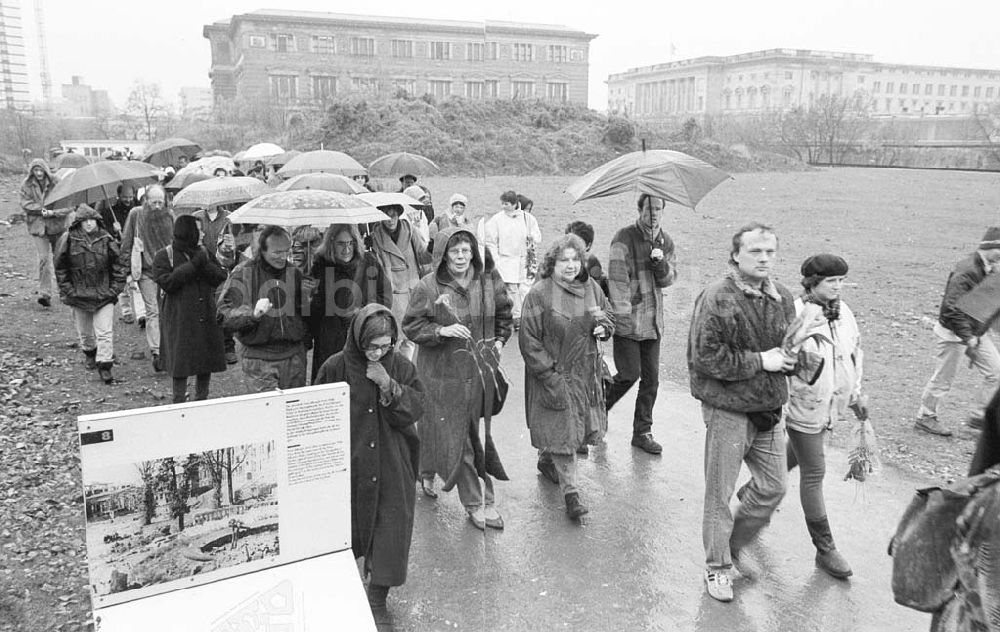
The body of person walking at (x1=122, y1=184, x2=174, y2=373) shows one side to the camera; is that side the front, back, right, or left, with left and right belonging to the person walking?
front

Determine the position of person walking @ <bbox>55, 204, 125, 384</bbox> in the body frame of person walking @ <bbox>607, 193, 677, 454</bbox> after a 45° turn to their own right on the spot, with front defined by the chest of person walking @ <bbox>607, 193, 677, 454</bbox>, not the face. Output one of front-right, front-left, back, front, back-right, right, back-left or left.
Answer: right

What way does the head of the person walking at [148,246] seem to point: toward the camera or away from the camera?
toward the camera

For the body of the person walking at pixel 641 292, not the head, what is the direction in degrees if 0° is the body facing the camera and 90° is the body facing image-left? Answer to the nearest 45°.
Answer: approximately 315°

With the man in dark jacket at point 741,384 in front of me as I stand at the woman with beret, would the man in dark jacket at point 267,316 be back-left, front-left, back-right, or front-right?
front-right

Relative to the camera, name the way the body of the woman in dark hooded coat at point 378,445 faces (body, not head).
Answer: toward the camera

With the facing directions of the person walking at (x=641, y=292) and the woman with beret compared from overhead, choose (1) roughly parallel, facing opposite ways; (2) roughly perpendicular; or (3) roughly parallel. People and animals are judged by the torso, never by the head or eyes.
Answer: roughly parallel

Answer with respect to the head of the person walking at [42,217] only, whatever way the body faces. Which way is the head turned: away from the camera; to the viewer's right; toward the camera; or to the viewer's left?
toward the camera

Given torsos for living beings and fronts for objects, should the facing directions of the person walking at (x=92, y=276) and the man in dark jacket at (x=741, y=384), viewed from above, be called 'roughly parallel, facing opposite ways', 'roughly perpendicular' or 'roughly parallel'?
roughly parallel

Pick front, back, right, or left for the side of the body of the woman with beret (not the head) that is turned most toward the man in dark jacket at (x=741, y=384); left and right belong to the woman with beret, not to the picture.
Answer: right

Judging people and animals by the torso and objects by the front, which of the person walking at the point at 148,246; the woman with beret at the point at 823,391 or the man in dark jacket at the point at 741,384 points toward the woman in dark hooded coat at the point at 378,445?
the person walking

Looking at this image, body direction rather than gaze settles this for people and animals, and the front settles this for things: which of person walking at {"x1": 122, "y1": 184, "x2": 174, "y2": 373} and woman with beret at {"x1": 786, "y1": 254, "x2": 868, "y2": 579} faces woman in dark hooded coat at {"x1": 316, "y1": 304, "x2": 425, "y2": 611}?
the person walking

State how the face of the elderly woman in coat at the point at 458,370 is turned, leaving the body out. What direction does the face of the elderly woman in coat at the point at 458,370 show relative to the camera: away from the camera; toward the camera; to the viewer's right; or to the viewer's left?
toward the camera

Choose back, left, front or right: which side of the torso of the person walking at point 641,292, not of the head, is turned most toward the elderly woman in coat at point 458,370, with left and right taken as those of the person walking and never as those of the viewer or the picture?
right
